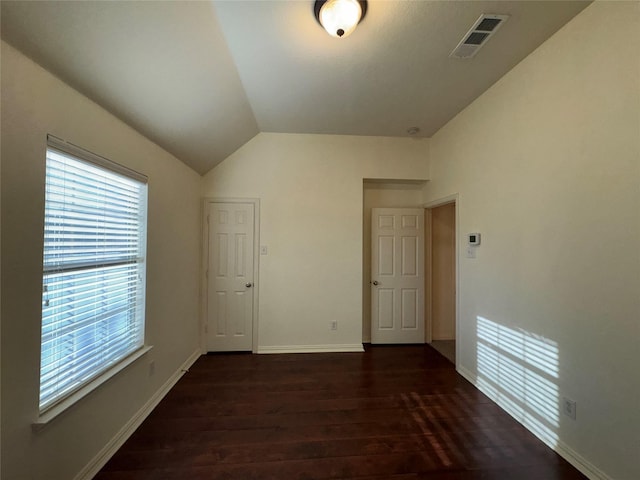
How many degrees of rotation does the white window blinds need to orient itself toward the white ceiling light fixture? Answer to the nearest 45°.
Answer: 0° — it already faces it

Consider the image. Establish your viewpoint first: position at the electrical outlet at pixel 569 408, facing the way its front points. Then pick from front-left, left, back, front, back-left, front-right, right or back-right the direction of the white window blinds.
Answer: front

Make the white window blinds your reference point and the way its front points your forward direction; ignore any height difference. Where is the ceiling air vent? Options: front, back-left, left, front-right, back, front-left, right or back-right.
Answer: front

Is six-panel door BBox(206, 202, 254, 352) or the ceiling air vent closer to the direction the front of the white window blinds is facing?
the ceiling air vent

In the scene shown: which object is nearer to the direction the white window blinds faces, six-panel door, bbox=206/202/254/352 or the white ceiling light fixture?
the white ceiling light fixture

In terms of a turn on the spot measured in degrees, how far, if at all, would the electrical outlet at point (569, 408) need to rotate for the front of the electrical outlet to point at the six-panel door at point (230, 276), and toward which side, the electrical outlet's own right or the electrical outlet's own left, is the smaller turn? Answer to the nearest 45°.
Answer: approximately 45° to the electrical outlet's own right

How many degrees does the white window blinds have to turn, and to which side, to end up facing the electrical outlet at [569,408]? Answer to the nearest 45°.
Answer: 0° — it already faces it

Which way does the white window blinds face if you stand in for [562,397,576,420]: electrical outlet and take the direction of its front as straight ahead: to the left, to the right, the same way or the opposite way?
the opposite way

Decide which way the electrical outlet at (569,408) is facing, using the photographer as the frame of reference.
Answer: facing the viewer and to the left of the viewer

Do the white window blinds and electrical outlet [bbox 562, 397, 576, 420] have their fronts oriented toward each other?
yes

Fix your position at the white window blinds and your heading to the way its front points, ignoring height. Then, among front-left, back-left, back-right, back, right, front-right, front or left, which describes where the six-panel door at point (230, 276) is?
left

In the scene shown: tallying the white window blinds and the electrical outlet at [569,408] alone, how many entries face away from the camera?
0

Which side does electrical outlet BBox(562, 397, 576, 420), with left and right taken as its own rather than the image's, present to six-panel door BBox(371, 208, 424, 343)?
right

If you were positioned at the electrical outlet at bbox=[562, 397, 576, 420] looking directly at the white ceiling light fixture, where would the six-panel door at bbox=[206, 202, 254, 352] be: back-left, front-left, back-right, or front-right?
front-right
